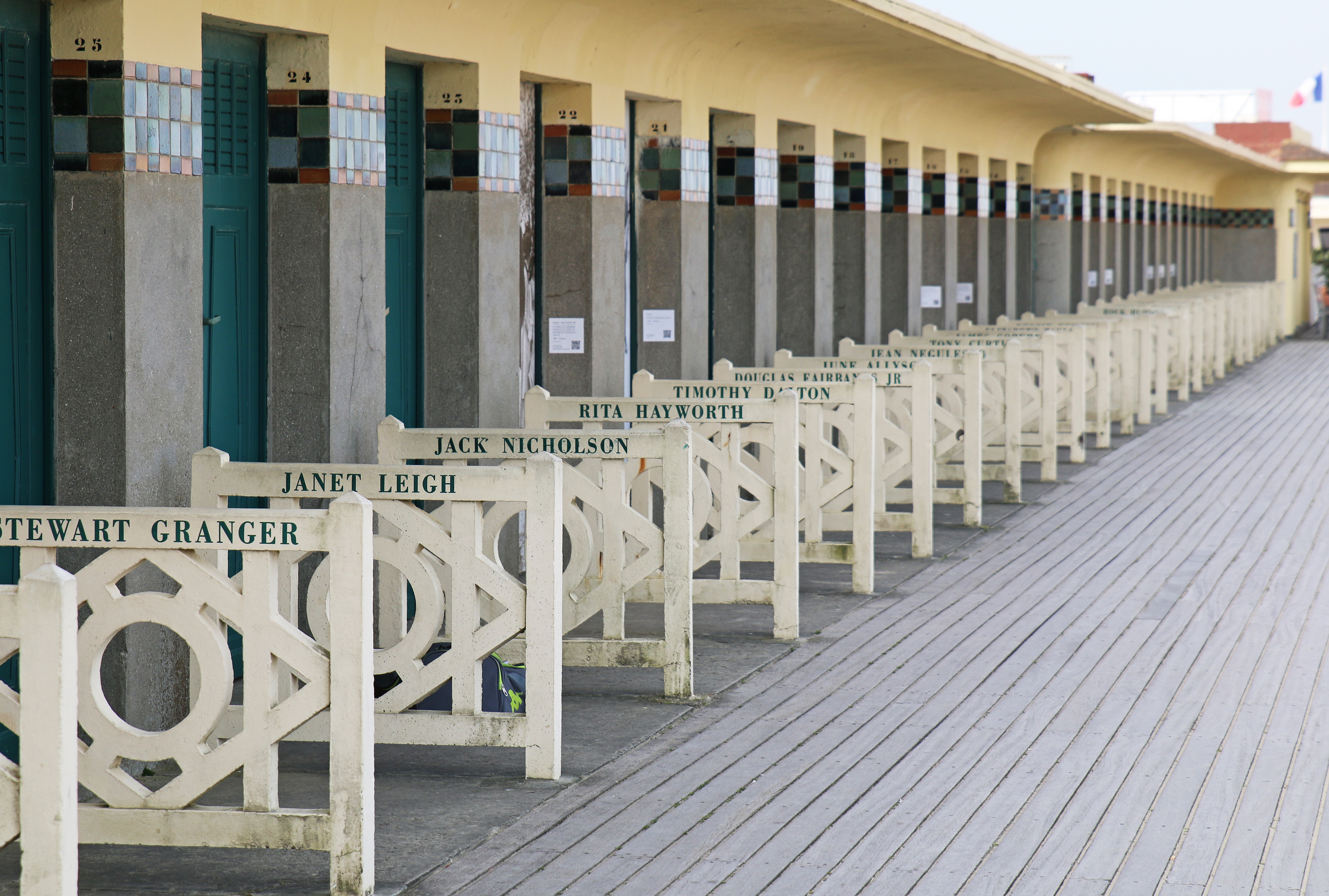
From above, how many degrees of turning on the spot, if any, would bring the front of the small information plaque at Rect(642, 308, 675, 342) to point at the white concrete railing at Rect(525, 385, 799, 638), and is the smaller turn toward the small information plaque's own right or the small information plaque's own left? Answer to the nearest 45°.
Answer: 0° — it already faces it
